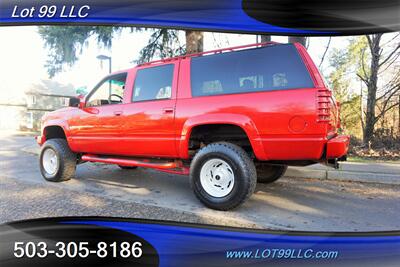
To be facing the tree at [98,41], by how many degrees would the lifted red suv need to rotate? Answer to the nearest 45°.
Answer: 0° — it already faces it

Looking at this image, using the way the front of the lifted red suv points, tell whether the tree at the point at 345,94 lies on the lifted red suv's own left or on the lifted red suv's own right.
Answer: on the lifted red suv's own right

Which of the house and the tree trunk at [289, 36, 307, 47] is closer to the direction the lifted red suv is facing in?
the house

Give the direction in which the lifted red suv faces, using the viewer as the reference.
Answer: facing away from the viewer and to the left of the viewer

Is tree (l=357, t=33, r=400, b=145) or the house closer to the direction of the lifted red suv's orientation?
the house

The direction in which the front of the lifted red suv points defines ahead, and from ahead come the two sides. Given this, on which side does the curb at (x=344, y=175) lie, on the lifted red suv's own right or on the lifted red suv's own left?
on the lifted red suv's own right
